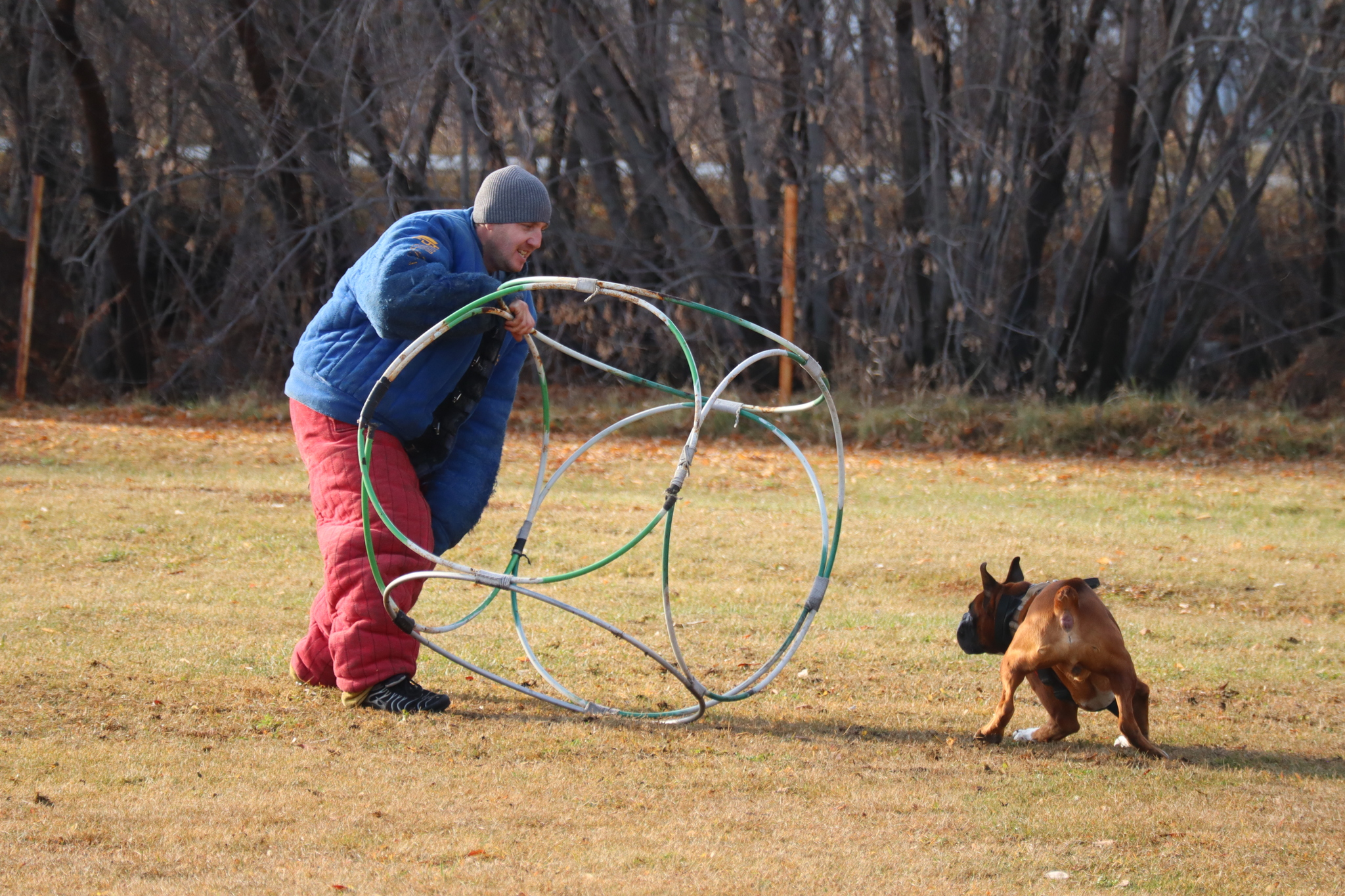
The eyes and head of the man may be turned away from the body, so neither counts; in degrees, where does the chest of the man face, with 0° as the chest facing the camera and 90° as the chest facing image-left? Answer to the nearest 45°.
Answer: approximately 270°

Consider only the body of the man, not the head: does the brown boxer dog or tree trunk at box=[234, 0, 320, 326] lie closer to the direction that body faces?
the brown boxer dog

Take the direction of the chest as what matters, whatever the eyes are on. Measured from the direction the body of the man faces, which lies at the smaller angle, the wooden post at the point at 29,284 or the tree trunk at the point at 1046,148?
the tree trunk

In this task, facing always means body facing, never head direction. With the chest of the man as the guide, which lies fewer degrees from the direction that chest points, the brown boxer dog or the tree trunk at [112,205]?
the brown boxer dog

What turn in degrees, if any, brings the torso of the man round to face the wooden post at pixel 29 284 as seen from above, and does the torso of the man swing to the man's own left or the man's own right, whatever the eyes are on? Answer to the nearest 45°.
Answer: approximately 90° to the man's own left

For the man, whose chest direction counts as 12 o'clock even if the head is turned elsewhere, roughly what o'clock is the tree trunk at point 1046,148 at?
The tree trunk is roughly at 10 o'clock from the man.

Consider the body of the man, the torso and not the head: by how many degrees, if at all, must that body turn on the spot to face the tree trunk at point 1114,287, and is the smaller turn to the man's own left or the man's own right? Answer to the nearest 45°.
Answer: approximately 45° to the man's own left
